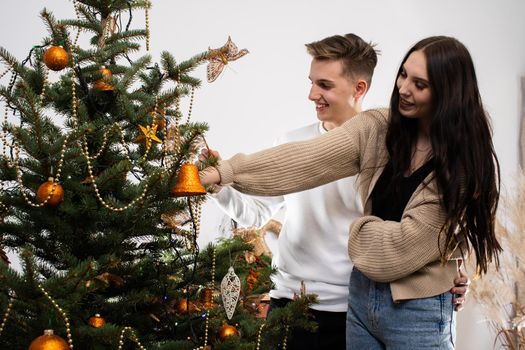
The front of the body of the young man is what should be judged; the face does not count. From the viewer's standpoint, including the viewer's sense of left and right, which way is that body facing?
facing the viewer and to the left of the viewer

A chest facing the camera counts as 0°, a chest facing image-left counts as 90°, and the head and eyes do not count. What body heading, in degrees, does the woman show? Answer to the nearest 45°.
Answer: approximately 45°

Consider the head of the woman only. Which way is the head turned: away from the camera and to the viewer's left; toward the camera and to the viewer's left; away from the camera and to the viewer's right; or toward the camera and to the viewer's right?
toward the camera and to the viewer's left

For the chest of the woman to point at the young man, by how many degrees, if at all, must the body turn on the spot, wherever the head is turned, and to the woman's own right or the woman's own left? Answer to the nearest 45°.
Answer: approximately 90° to the woman's own right

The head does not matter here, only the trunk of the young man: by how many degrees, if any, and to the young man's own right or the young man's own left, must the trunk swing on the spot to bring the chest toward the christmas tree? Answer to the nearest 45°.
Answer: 0° — they already face it

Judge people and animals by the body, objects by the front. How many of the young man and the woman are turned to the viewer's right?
0

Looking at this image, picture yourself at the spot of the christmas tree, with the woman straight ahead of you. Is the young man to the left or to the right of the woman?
left

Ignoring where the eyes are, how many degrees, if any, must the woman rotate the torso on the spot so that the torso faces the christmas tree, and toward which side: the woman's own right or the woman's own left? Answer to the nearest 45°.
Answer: approximately 45° to the woman's own right
